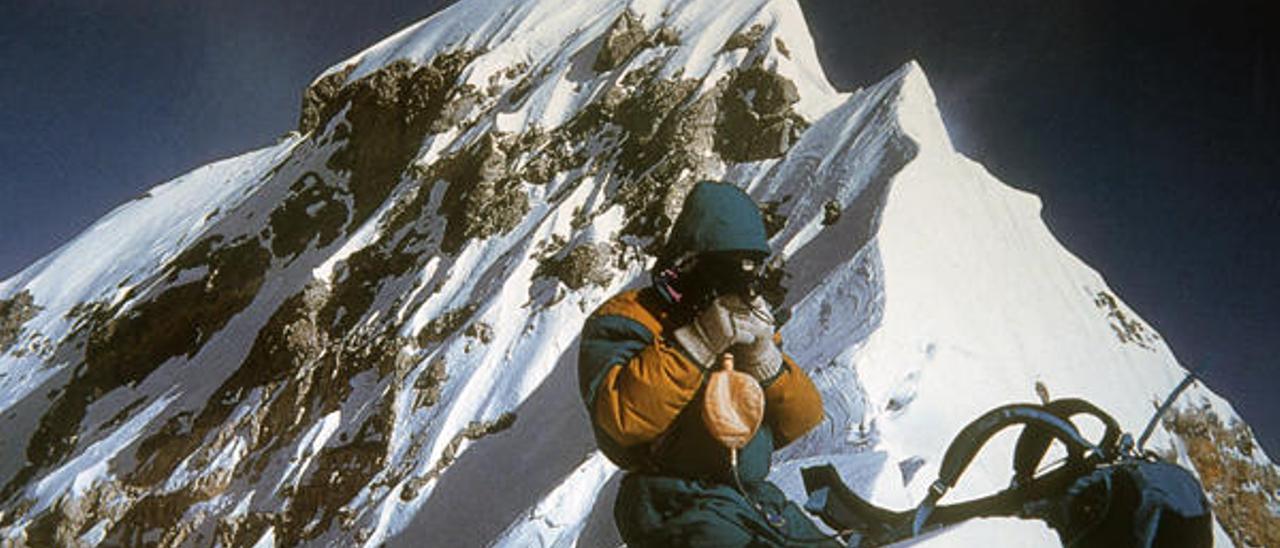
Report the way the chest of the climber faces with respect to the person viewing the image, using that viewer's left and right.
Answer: facing the viewer and to the right of the viewer
